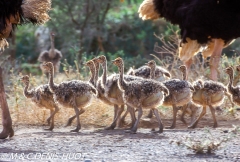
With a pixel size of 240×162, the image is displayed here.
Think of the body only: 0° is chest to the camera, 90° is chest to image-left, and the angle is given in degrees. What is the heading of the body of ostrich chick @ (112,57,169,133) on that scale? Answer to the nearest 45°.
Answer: approximately 90°

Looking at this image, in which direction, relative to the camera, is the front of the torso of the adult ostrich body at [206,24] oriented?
to the viewer's right

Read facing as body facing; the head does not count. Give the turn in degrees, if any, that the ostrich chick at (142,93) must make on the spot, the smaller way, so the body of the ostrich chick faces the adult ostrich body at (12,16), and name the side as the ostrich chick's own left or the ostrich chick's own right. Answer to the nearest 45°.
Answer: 0° — it already faces it

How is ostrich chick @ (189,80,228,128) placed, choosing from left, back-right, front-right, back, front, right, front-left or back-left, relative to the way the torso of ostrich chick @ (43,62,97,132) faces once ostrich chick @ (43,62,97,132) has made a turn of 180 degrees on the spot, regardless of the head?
front

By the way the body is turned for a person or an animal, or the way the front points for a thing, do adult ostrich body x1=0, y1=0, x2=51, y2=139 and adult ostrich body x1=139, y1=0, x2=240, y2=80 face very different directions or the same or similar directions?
very different directions

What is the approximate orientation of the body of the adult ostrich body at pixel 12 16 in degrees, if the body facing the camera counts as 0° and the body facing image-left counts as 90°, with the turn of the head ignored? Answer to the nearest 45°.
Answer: approximately 90°

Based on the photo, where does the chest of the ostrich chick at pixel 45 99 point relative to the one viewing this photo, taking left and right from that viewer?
facing to the left of the viewer

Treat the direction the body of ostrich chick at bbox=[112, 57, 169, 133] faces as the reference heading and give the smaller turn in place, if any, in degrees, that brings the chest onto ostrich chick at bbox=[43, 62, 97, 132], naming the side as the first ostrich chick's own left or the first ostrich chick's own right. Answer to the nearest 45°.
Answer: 0° — it already faces it

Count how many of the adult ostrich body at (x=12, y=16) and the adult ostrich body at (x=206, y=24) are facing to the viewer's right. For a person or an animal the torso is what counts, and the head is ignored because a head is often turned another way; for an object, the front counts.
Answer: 1

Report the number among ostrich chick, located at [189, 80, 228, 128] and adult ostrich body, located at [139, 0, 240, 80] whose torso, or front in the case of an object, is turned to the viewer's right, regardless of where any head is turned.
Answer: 1

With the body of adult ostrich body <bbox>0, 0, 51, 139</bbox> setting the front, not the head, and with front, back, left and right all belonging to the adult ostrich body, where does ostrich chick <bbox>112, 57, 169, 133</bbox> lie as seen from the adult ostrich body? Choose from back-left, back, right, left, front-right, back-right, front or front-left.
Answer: back

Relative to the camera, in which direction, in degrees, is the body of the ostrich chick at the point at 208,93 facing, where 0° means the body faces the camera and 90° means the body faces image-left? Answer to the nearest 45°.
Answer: approximately 90°

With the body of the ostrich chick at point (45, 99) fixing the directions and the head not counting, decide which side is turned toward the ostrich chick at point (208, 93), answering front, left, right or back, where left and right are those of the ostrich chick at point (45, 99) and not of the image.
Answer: back

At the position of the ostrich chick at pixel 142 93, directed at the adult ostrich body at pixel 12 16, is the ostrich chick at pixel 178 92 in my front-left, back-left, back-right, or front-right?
back-right
